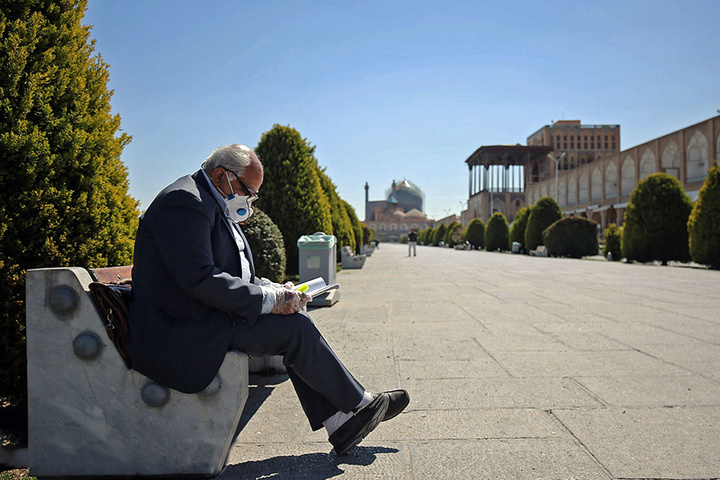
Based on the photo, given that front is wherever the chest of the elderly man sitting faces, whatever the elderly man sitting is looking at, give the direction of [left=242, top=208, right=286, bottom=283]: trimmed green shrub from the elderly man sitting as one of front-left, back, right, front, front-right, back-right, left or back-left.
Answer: left

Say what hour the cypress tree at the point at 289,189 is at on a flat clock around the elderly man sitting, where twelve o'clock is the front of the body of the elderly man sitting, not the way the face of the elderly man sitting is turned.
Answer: The cypress tree is roughly at 9 o'clock from the elderly man sitting.

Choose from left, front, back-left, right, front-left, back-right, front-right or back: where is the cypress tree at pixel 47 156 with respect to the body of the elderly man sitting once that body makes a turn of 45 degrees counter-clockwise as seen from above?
left

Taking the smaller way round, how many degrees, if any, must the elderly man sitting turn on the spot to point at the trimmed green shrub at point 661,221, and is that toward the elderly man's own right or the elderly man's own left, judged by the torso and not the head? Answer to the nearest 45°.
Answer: approximately 45° to the elderly man's own left

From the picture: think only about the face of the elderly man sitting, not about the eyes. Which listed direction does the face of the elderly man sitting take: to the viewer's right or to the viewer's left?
to the viewer's right

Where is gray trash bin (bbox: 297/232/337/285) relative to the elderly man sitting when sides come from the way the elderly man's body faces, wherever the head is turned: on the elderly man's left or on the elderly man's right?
on the elderly man's left

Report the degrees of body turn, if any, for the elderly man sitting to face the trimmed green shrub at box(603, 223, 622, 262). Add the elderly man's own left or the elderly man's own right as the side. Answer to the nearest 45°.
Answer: approximately 45° to the elderly man's own left

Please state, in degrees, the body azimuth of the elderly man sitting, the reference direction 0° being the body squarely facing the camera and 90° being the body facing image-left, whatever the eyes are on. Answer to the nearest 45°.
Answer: approximately 270°

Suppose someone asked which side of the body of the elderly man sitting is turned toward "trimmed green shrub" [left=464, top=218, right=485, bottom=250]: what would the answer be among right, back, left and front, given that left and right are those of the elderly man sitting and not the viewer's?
left

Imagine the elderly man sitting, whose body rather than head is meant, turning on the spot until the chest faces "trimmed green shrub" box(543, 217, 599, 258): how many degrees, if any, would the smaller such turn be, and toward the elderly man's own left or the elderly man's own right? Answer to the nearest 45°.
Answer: approximately 45° to the elderly man's own left

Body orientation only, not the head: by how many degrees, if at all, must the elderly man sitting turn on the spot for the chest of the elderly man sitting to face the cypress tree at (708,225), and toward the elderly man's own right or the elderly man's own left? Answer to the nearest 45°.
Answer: approximately 45° to the elderly man's own left

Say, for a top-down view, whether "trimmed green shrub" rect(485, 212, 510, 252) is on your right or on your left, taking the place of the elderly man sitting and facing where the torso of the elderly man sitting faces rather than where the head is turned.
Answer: on your left

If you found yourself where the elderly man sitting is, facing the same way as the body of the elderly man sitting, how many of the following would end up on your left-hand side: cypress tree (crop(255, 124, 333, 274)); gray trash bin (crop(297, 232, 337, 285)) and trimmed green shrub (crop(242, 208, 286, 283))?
3
